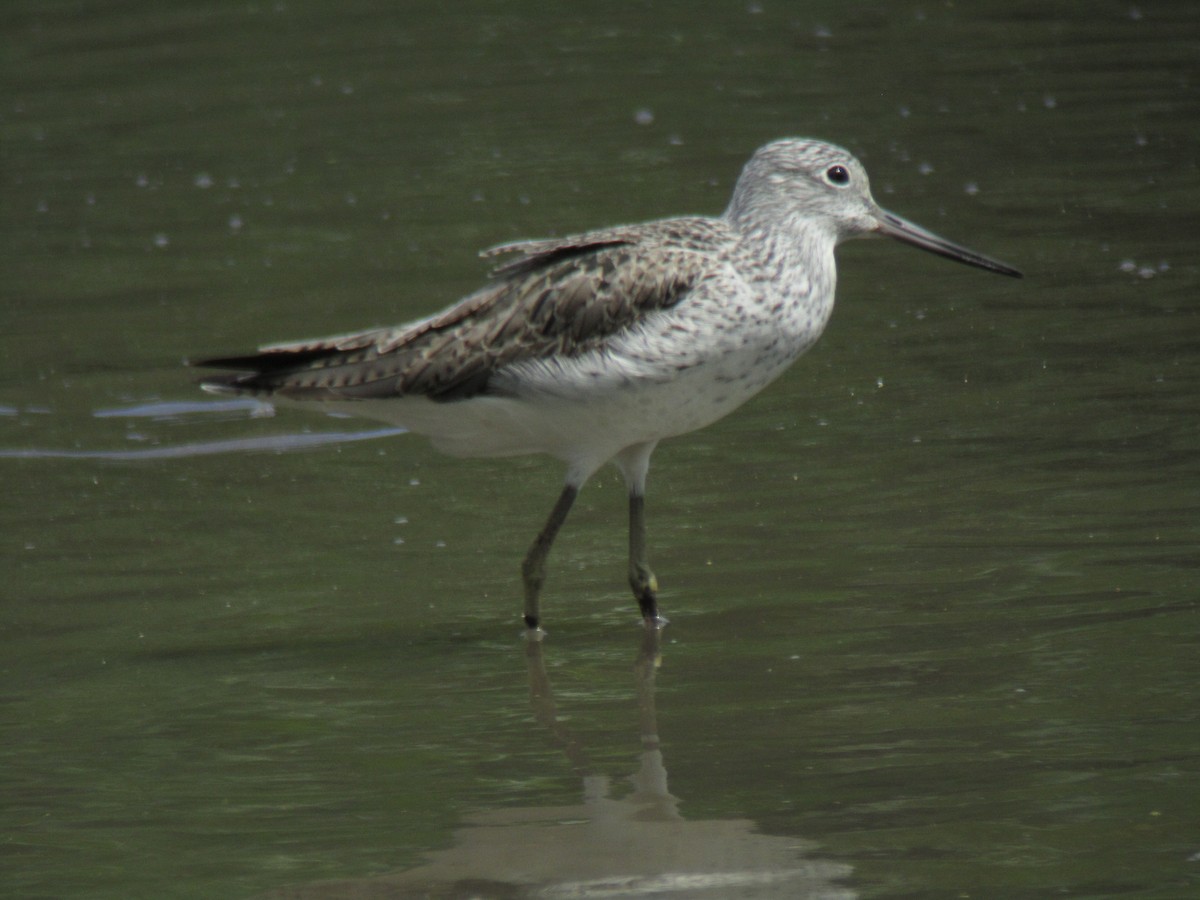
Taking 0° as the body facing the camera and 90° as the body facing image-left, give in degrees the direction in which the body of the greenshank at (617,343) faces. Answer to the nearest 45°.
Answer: approximately 270°
